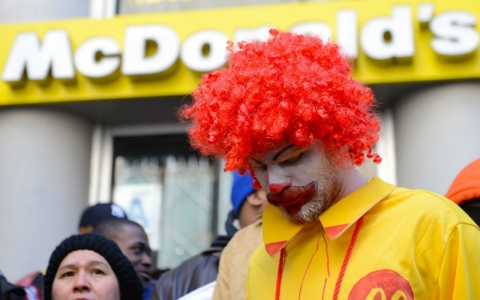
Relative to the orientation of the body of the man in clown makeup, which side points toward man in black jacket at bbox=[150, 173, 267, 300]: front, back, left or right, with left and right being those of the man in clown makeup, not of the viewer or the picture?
right
